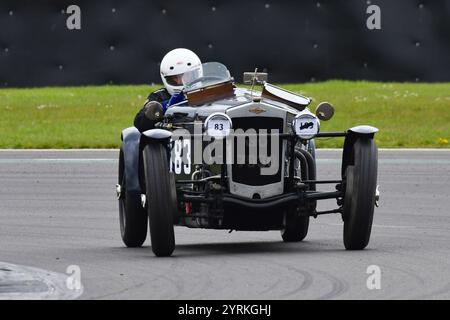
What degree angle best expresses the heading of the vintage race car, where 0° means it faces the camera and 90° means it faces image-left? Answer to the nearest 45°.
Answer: approximately 0°
